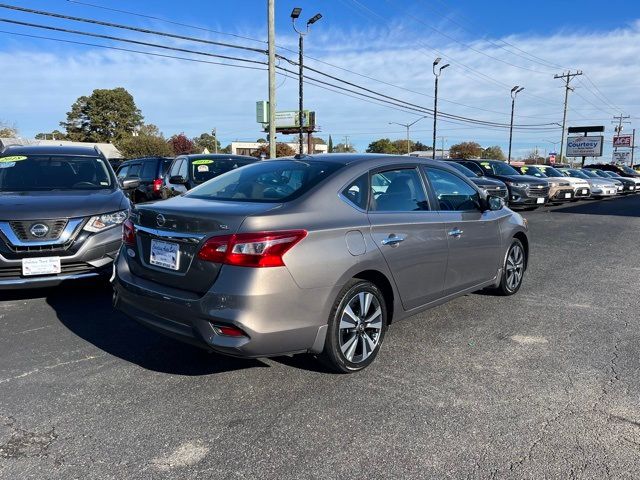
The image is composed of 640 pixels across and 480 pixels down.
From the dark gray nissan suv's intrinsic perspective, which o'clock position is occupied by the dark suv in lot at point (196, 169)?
The dark suv in lot is roughly at 7 o'clock from the dark gray nissan suv.

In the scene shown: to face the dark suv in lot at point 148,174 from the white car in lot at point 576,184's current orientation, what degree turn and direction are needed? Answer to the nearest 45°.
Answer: approximately 90° to its right

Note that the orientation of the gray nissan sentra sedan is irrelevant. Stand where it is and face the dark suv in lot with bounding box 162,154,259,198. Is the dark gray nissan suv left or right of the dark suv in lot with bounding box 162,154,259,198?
left

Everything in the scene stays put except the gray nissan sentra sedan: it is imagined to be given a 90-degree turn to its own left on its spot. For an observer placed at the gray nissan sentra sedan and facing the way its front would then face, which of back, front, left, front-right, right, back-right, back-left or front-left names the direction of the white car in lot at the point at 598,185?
right

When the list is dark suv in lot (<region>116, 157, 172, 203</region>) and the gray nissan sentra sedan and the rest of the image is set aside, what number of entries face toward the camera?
0

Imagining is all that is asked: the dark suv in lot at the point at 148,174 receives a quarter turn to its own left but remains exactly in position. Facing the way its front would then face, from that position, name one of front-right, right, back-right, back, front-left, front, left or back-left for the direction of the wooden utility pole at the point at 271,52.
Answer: back

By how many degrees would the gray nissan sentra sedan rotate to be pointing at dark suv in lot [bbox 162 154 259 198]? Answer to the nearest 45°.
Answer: approximately 45° to its left

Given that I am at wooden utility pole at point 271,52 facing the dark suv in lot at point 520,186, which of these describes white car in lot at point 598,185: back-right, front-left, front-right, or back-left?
front-left

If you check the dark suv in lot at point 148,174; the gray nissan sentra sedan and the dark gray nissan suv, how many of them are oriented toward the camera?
1

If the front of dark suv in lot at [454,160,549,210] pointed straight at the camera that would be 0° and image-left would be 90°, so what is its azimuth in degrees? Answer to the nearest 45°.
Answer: approximately 315°

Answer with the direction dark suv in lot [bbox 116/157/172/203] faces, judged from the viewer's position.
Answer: facing away from the viewer and to the left of the viewer

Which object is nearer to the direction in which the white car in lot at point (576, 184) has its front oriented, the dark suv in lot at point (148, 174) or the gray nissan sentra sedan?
the gray nissan sentra sedan

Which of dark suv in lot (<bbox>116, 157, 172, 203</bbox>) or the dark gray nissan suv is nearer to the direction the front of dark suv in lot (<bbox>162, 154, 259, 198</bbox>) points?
the dark gray nissan suv

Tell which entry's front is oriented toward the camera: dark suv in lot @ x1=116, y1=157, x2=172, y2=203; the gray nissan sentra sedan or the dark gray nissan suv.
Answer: the dark gray nissan suv

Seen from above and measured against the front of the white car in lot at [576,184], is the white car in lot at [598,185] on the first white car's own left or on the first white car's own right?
on the first white car's own left

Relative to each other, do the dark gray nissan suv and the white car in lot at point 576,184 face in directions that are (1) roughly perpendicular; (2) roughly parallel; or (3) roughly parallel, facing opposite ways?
roughly parallel
